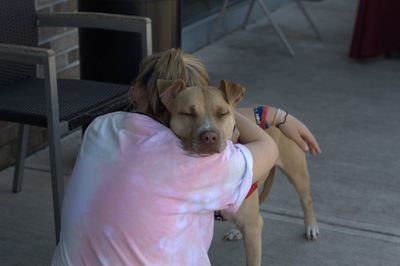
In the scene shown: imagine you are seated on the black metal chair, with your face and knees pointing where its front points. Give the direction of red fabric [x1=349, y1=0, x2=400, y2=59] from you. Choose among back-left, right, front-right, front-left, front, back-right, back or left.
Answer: left

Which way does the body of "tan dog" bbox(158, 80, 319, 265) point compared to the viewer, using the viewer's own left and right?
facing the viewer and to the left of the viewer

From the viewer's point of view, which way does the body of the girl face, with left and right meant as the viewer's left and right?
facing away from the viewer and to the right of the viewer

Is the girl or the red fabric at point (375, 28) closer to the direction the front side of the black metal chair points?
the girl

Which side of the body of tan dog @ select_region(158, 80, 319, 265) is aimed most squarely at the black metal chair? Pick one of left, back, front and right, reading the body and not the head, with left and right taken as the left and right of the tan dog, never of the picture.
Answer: right

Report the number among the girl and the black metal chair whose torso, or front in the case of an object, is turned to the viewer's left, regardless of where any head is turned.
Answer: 0

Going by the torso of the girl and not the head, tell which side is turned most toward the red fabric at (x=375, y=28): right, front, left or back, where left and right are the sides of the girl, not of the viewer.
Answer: front

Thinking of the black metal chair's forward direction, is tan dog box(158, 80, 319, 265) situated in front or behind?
in front

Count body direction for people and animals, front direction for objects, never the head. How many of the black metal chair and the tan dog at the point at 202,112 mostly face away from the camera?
0

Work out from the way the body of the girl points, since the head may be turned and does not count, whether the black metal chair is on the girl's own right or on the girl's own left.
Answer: on the girl's own left

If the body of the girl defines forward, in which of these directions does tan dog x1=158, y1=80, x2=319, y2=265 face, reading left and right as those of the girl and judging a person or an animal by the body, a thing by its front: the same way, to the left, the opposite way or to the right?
the opposite way
